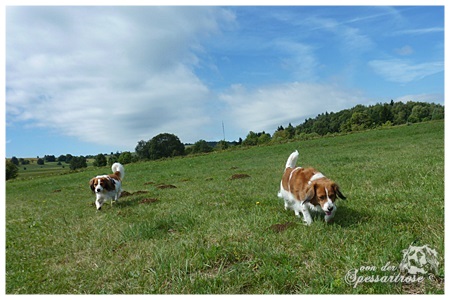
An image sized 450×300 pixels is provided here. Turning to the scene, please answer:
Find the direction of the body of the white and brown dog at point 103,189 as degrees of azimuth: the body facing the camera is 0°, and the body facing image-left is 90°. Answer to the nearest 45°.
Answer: approximately 45°

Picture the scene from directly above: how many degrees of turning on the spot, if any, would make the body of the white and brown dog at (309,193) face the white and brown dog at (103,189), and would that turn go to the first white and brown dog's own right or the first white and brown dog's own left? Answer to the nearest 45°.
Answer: approximately 180°

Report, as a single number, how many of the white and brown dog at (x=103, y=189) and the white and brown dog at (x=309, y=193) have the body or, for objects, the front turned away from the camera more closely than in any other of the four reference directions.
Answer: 0

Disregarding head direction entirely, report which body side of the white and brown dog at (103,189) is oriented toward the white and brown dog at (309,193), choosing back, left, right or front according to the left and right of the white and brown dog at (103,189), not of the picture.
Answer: left
